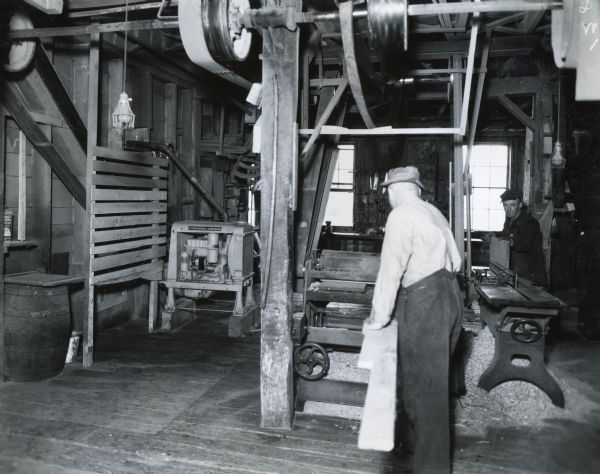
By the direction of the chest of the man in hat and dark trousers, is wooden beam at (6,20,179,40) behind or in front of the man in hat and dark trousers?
in front

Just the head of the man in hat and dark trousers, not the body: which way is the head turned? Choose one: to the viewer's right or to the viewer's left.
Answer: to the viewer's left

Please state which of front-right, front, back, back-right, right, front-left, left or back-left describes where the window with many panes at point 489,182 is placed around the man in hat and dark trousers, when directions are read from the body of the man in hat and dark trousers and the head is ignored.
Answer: front-right

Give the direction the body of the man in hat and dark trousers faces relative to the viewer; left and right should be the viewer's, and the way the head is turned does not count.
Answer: facing away from the viewer and to the left of the viewer

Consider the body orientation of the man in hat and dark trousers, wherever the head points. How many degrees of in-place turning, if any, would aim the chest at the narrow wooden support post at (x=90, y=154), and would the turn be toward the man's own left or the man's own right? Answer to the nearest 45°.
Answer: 0° — they already face it

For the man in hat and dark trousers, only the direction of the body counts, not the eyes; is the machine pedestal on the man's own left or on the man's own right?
on the man's own right
